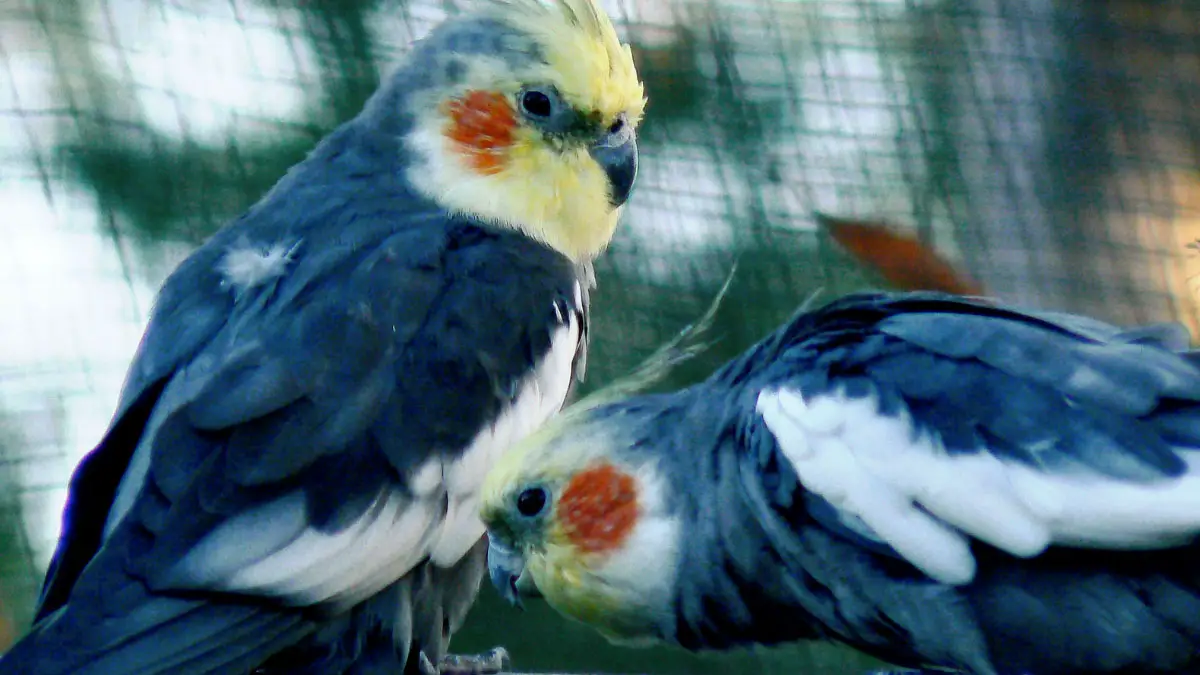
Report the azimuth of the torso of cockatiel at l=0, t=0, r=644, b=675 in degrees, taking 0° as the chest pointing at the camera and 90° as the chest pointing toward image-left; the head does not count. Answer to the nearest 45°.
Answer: approximately 270°

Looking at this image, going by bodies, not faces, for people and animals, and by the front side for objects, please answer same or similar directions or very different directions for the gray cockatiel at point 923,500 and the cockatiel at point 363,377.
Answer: very different directions

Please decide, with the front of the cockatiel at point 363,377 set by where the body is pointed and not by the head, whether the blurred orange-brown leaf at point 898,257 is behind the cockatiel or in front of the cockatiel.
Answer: in front

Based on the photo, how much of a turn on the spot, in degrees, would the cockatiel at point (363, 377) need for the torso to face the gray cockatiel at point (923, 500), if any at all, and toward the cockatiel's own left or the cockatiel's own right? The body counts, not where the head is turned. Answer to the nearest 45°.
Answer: approximately 45° to the cockatiel's own right

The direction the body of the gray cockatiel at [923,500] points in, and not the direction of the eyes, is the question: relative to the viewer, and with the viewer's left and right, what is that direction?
facing to the left of the viewer

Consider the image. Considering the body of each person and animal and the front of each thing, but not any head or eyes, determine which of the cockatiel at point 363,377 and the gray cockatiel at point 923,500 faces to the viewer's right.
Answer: the cockatiel

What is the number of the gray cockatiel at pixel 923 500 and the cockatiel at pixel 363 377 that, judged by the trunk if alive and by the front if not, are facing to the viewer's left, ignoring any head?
1

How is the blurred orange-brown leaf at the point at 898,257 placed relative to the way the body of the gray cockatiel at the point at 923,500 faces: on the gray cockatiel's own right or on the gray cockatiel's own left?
on the gray cockatiel's own right

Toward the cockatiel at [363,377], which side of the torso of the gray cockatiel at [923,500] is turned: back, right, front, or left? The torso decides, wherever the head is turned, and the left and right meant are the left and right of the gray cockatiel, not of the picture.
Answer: front
